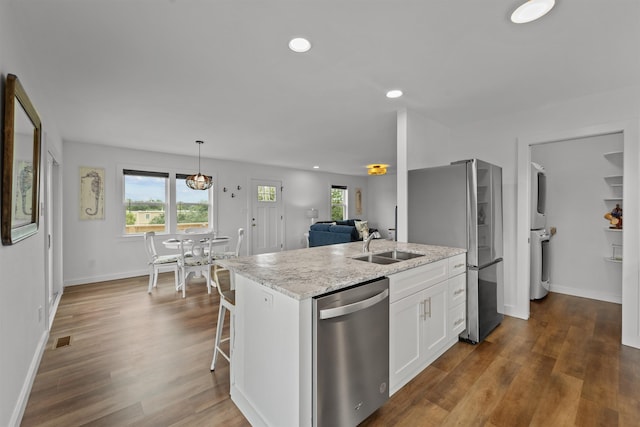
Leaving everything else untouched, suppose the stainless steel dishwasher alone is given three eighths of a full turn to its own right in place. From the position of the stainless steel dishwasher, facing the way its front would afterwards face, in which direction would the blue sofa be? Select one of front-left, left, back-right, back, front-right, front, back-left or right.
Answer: right

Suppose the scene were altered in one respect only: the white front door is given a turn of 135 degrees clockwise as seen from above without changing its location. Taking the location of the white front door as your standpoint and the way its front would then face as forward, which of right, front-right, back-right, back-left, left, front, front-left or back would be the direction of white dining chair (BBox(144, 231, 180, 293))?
left

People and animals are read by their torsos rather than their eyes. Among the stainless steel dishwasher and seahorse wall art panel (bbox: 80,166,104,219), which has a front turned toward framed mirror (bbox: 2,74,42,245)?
the seahorse wall art panel

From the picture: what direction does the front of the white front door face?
toward the camera

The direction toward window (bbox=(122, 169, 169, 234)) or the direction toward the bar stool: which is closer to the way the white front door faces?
the bar stool

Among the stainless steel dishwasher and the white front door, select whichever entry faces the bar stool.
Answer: the white front door

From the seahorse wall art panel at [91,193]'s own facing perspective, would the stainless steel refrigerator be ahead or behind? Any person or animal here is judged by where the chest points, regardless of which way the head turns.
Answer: ahead

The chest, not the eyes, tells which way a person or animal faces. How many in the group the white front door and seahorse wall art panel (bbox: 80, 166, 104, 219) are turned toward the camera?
2

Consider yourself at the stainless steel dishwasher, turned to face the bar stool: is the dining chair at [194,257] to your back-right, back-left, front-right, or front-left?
front-right

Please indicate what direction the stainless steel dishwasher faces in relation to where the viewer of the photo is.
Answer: facing the viewer and to the right of the viewer

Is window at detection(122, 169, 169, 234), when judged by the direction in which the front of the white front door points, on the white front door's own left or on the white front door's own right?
on the white front door's own right

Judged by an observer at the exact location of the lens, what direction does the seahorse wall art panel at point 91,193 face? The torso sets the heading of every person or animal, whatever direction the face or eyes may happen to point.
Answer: facing the viewer

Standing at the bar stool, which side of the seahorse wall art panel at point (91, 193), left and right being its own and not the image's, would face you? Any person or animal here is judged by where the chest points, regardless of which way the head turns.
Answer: front

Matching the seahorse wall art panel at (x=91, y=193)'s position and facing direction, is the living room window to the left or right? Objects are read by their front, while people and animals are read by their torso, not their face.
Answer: on its left

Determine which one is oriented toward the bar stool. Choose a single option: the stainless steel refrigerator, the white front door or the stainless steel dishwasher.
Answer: the white front door
